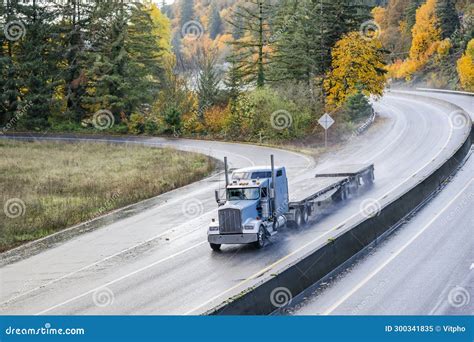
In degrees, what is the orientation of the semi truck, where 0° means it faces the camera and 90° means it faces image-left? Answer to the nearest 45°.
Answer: approximately 45°
